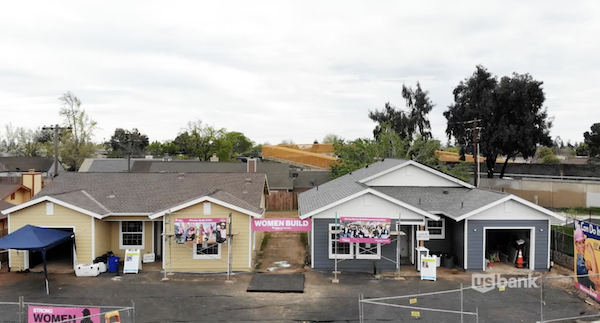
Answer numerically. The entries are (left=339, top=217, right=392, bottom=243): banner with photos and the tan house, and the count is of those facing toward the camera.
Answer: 2

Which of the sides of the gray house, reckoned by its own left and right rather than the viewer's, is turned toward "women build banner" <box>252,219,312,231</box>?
right

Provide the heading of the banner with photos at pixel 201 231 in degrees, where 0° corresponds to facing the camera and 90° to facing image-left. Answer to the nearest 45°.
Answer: approximately 0°
